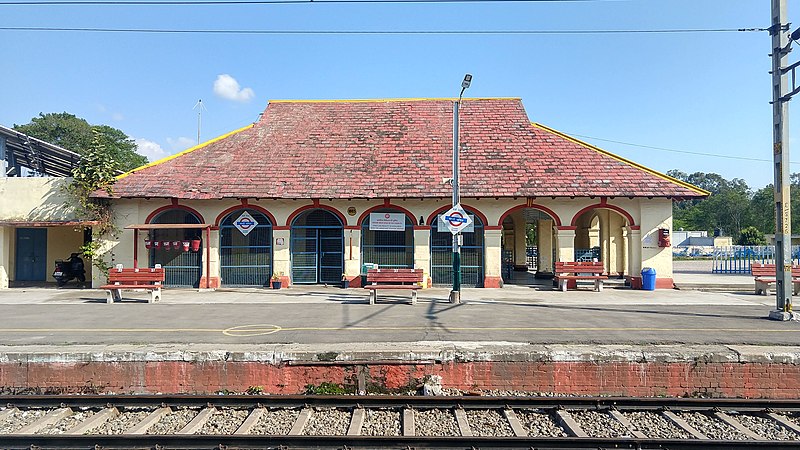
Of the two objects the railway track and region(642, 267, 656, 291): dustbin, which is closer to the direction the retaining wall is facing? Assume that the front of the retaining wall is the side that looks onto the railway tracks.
the railway track

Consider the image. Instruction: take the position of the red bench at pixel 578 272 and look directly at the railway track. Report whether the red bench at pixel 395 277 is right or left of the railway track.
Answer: right

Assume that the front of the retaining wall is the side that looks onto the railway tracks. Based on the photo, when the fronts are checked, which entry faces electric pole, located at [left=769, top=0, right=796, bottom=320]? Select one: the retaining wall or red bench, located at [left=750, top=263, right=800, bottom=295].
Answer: the red bench

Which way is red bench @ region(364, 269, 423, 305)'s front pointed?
toward the camera

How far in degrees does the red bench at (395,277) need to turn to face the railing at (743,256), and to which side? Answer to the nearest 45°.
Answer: approximately 135° to its left

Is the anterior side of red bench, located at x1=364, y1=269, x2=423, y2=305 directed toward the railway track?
yes

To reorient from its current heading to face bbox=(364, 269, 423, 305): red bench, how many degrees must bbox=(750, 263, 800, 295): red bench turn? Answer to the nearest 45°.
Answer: approximately 45° to its right

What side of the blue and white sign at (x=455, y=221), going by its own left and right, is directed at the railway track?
front

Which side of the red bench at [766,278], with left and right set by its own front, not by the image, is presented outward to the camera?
front

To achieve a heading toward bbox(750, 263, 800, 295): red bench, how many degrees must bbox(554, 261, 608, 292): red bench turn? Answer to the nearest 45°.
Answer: approximately 90° to its left

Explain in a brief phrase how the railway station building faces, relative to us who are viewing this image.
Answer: facing the viewer

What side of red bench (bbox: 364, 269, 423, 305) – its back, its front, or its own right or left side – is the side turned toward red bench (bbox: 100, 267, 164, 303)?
right

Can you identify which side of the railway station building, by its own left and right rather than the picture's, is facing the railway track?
front

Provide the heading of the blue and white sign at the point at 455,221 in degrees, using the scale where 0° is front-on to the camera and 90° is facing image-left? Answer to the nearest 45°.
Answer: approximately 0°

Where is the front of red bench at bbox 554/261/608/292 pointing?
toward the camera

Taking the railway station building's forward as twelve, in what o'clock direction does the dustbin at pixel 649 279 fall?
The dustbin is roughly at 9 o'clock from the railway station building.
